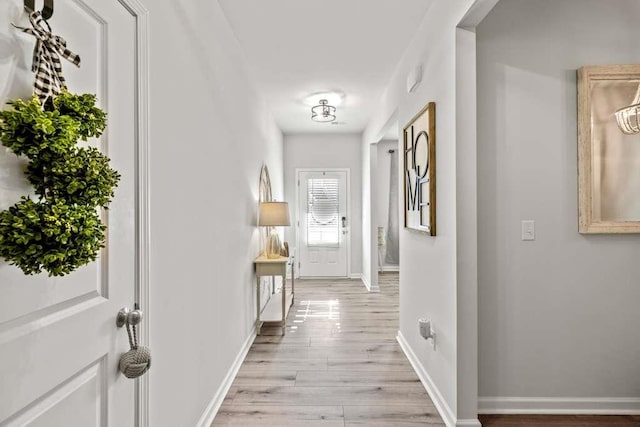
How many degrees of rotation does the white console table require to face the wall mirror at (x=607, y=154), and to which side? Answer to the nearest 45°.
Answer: approximately 45° to its right

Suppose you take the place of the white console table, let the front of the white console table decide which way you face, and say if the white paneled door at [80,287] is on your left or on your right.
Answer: on your right

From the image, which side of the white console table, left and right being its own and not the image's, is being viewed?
right

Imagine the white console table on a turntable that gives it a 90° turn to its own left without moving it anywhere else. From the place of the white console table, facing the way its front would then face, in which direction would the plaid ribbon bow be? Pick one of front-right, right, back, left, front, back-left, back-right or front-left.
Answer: back

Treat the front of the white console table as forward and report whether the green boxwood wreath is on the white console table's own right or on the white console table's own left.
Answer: on the white console table's own right

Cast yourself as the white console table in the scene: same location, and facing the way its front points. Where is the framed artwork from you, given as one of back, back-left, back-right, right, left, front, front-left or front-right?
front-right

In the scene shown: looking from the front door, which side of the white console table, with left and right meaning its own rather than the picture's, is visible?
left
